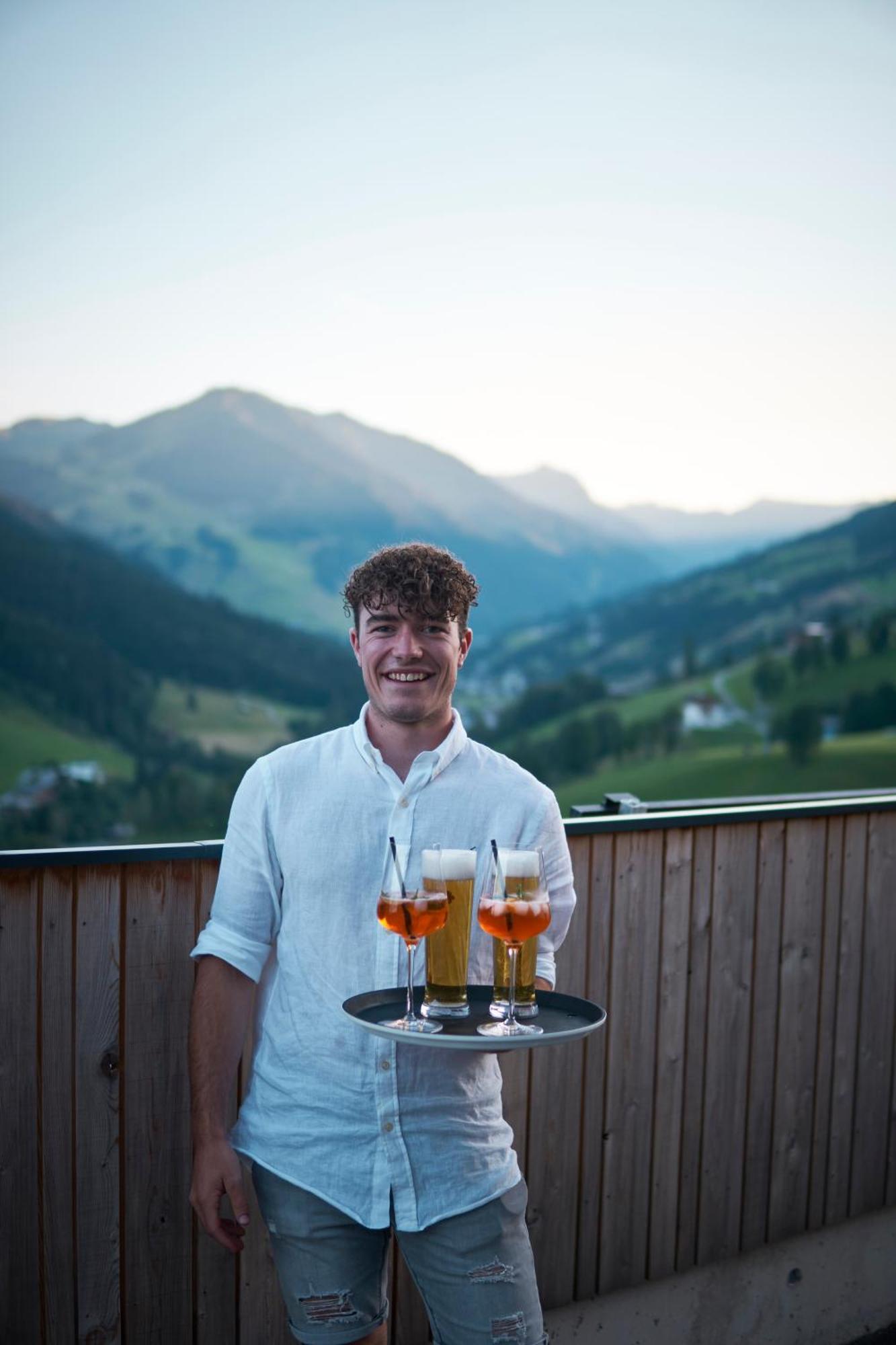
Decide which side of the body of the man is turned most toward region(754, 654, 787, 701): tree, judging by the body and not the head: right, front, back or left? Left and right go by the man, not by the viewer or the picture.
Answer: back

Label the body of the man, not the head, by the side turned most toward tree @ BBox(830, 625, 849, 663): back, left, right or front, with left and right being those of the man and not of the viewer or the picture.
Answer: back

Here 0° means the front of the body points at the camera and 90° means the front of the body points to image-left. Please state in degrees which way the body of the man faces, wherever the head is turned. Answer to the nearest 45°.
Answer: approximately 0°
